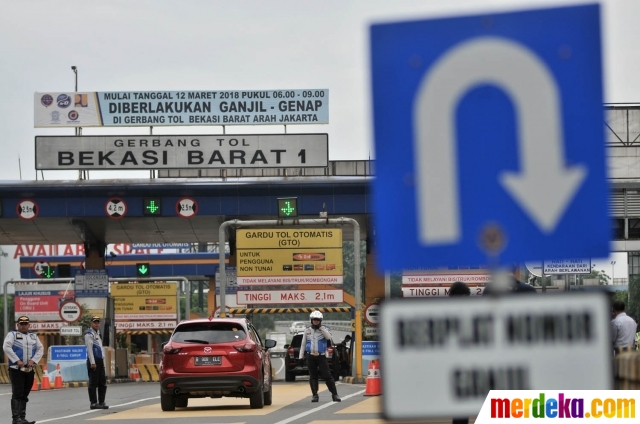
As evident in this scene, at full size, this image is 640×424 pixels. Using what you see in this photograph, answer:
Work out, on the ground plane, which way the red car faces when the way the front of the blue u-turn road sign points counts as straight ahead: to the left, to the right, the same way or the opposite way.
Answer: the opposite way

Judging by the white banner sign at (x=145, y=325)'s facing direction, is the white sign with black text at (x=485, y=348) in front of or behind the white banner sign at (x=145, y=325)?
in front

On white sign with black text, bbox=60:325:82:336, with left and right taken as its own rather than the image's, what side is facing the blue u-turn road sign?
front

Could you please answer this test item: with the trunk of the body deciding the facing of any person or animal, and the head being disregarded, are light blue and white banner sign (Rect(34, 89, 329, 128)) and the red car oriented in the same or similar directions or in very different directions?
very different directions

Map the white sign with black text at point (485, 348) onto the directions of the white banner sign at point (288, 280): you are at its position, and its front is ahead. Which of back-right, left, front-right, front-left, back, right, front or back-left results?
front

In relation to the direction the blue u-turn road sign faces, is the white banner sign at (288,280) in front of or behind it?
behind

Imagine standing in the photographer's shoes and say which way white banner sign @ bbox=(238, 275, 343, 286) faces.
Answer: facing the viewer

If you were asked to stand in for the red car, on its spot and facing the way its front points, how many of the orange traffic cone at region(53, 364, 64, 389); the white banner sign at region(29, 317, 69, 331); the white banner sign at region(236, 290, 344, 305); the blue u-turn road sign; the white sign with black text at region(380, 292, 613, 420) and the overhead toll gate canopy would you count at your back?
2

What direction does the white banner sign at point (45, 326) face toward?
toward the camera

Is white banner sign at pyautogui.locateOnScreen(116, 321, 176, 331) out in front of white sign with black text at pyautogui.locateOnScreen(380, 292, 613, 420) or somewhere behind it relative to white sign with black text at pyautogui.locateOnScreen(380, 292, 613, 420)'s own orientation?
behind

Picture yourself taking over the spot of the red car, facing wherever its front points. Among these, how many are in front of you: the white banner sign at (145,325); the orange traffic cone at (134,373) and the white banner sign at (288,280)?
3

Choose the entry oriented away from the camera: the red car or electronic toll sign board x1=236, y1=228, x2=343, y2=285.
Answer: the red car

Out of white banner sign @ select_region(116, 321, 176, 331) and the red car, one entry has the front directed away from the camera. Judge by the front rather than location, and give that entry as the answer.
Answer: the red car
